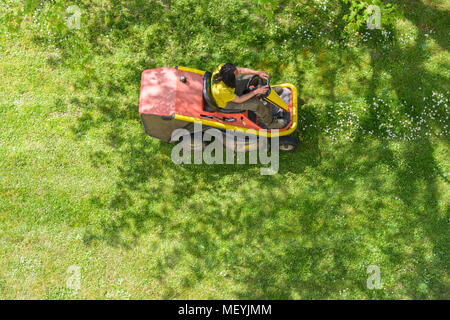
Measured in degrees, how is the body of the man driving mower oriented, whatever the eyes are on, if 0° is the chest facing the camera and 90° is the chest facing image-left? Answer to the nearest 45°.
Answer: approximately 270°

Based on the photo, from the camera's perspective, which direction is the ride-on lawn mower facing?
to the viewer's right
